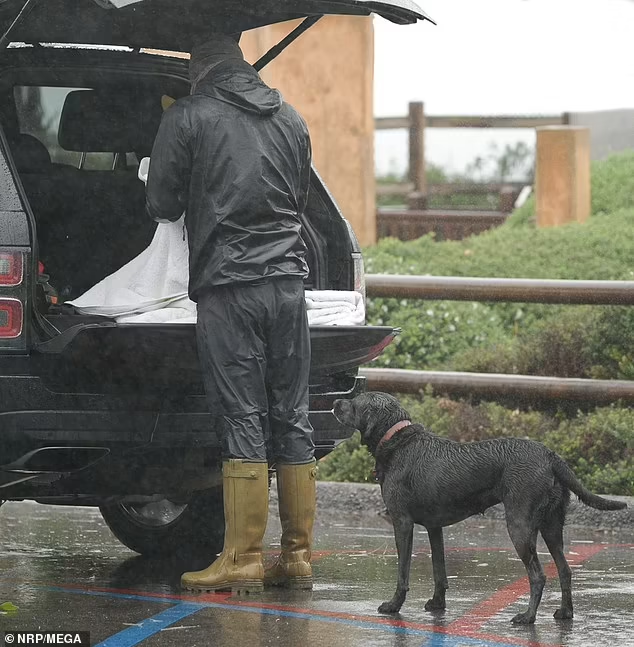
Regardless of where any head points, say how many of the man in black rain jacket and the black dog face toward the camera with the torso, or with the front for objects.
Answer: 0

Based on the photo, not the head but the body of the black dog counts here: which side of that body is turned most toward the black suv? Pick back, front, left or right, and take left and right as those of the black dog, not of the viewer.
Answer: front

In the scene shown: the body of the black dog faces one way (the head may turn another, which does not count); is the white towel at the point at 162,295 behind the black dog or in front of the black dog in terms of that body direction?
in front

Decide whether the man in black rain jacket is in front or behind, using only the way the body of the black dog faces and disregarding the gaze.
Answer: in front

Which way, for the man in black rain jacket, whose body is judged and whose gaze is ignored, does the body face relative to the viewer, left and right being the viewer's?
facing away from the viewer and to the left of the viewer

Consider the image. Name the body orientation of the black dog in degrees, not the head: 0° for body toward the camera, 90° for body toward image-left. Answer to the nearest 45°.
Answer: approximately 90°

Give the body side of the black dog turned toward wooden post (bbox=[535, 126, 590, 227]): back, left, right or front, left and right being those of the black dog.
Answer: right
